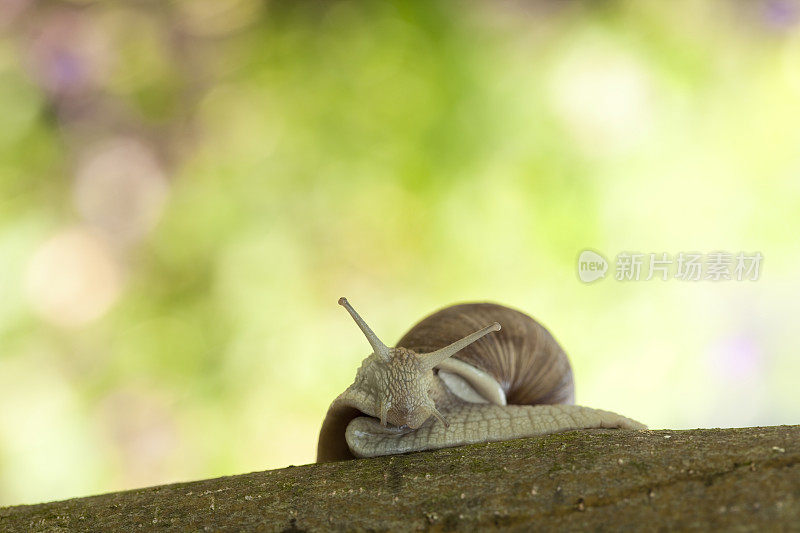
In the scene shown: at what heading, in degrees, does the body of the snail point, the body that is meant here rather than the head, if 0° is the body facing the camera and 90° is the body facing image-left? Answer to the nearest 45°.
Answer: approximately 45°
